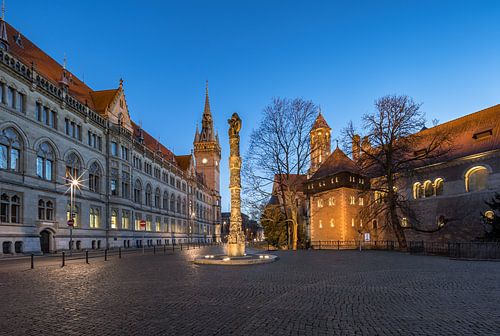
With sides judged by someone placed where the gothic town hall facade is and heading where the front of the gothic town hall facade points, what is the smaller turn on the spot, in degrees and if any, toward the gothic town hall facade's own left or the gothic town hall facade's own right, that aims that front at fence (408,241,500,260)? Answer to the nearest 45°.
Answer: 0° — it already faces it

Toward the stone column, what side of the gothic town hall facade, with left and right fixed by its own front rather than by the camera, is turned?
front

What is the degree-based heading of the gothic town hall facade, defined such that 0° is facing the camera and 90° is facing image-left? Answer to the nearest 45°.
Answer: approximately 315°
